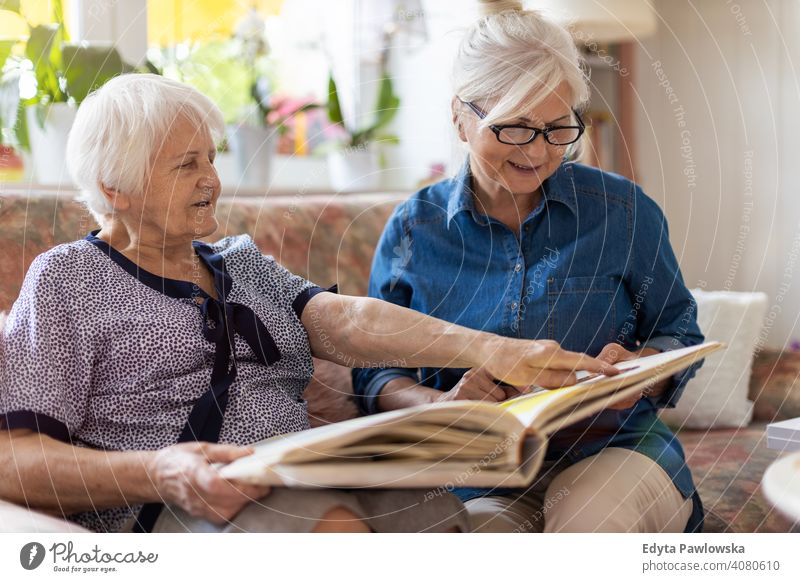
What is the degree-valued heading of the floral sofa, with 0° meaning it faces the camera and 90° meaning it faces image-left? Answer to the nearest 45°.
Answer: approximately 0°

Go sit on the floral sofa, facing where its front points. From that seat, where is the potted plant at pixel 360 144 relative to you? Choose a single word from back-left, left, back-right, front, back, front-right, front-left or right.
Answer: back

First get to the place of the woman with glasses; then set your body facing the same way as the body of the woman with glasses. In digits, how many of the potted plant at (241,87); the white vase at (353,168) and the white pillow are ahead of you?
0

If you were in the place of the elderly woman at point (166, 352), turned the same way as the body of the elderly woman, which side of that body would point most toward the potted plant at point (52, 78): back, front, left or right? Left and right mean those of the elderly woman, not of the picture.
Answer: back

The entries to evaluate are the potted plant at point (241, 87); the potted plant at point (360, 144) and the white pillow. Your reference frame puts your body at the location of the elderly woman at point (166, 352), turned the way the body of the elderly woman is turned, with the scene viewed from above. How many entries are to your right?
0

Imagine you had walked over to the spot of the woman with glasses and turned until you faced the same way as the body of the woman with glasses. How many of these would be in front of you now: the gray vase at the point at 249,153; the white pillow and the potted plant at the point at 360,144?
0

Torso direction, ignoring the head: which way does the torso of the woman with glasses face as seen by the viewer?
toward the camera

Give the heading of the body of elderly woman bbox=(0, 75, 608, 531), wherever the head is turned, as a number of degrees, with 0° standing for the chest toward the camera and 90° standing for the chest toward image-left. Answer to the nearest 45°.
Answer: approximately 315°

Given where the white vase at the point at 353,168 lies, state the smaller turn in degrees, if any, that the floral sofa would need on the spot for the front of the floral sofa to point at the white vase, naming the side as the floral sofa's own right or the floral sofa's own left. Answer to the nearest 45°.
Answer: approximately 180°

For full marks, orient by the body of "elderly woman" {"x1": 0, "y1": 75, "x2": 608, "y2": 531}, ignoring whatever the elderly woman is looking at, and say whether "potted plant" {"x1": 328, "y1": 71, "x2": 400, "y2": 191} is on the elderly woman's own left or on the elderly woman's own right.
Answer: on the elderly woman's own left

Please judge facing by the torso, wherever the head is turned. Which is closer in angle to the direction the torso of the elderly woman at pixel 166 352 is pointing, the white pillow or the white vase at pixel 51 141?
the white pillow

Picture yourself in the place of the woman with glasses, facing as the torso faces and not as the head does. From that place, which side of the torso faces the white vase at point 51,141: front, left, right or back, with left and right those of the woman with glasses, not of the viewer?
right

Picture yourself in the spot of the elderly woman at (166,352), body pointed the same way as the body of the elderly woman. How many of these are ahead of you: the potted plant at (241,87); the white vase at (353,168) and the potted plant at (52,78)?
0

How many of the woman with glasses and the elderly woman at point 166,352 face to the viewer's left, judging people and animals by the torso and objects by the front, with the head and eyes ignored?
0
